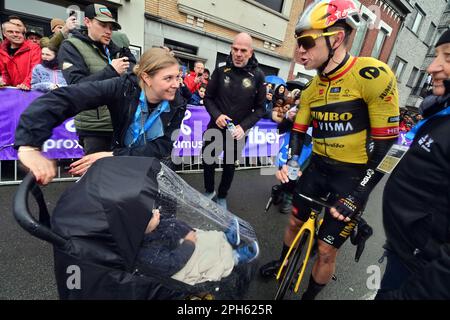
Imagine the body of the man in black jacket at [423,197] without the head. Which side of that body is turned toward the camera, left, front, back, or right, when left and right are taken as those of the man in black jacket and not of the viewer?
left

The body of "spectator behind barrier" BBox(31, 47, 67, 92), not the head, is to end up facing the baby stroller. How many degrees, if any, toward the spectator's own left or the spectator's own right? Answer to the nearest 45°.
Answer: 0° — they already face it

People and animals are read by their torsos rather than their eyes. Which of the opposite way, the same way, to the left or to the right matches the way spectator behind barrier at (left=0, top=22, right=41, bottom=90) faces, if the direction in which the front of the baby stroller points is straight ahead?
to the right

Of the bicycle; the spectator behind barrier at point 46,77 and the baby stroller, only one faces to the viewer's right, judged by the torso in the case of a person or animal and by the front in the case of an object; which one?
the baby stroller

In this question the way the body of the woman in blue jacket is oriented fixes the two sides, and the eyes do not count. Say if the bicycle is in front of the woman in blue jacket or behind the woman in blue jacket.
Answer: in front

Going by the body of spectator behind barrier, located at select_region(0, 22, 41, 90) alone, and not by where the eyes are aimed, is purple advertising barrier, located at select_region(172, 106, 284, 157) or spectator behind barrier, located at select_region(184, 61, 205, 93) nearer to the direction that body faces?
the purple advertising barrier

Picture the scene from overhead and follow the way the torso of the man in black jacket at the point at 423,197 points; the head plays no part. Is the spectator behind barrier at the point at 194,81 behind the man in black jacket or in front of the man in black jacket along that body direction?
in front

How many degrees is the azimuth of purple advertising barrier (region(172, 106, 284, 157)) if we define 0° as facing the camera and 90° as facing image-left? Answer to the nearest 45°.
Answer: approximately 0°

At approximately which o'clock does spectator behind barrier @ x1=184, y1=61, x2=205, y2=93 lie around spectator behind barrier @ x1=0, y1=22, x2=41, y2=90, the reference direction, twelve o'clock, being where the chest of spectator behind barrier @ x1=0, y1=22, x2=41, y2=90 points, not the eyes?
spectator behind barrier @ x1=184, y1=61, x2=205, y2=93 is roughly at 9 o'clock from spectator behind barrier @ x1=0, y1=22, x2=41, y2=90.

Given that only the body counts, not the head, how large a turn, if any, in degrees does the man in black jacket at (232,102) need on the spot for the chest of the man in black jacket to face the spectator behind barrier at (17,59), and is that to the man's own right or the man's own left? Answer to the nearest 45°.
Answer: approximately 90° to the man's own right

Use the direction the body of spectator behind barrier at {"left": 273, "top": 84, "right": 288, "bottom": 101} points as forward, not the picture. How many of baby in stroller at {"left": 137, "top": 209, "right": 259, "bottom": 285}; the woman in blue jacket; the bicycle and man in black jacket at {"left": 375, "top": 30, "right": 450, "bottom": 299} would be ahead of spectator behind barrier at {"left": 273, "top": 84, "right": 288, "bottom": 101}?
4

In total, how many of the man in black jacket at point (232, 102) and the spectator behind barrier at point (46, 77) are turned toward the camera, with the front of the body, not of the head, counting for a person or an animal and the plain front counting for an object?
2
